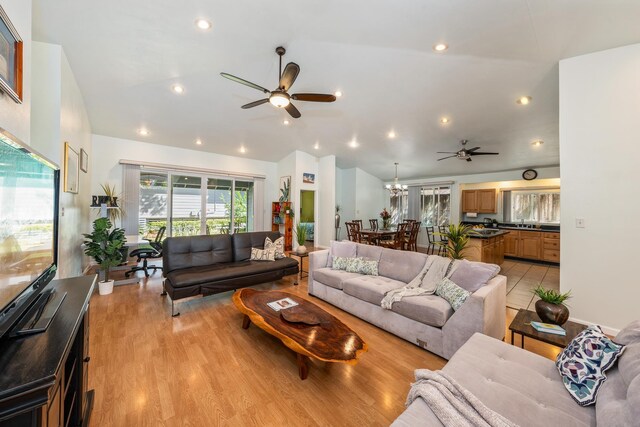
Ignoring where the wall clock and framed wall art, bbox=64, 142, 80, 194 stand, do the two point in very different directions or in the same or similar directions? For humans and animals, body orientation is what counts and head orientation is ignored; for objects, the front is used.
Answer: very different directions

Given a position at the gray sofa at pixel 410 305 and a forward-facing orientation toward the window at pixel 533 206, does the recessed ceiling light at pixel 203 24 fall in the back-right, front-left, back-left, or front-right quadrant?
back-left

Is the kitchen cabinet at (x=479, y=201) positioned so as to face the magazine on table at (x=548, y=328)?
yes

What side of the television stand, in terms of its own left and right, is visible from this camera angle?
right

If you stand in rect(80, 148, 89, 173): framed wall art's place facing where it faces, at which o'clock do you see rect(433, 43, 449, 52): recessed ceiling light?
The recessed ceiling light is roughly at 2 o'clock from the framed wall art.

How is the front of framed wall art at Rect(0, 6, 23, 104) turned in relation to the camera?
facing to the right of the viewer

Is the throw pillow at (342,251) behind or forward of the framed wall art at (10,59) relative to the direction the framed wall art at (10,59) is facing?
forward

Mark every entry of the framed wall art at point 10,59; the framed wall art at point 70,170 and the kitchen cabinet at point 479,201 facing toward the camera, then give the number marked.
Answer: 1

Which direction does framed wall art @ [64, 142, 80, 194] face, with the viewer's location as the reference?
facing to the right of the viewer

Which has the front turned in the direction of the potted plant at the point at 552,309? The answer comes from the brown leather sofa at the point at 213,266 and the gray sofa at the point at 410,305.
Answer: the brown leather sofa

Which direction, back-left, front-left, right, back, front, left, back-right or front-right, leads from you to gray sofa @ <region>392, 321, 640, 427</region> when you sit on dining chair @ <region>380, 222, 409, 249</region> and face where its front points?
left

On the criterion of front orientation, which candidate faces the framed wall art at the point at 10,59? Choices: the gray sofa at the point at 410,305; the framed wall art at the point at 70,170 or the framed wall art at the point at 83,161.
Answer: the gray sofa

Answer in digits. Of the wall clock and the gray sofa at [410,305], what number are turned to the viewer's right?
0

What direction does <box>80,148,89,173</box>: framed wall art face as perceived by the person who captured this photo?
facing to the right of the viewer
